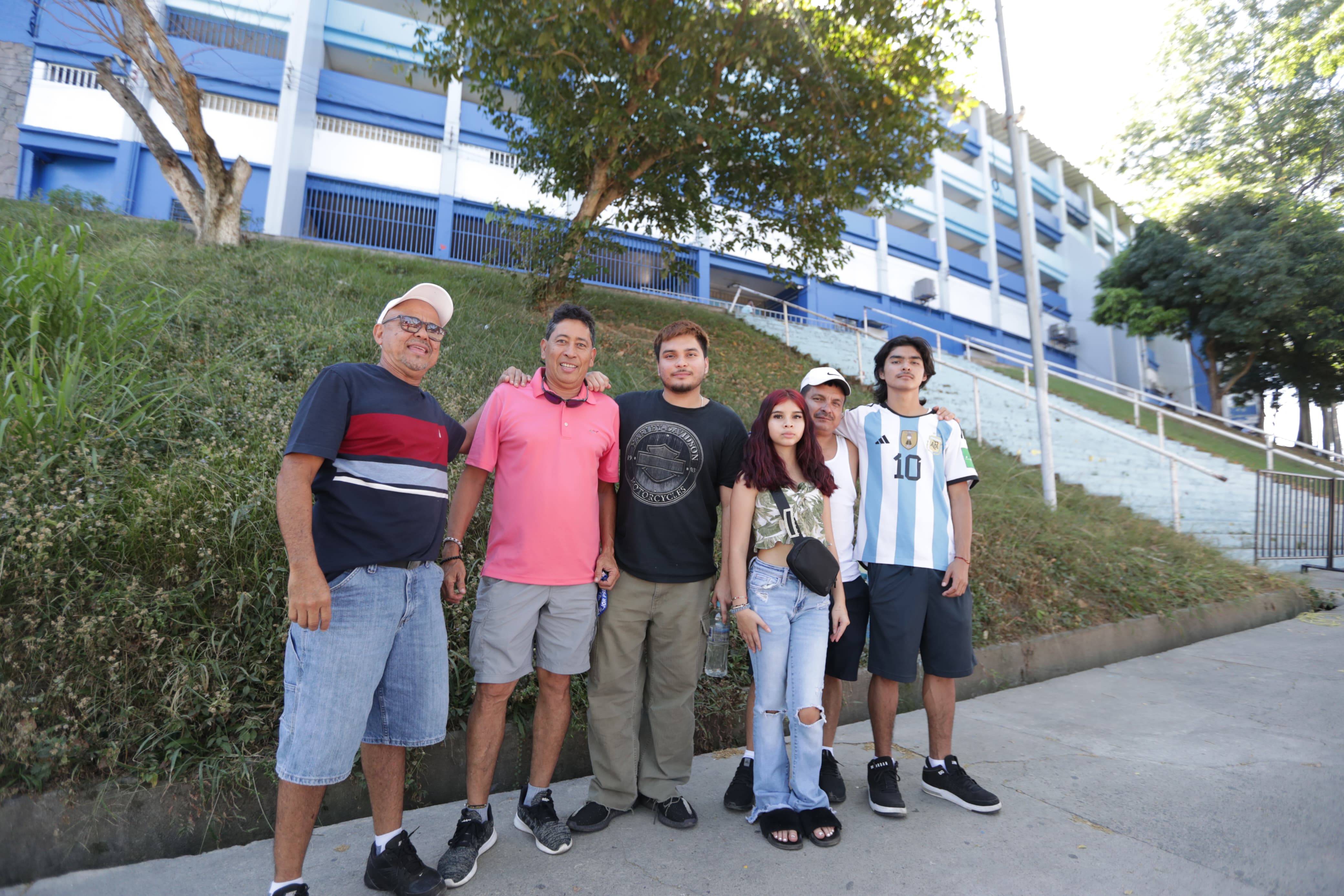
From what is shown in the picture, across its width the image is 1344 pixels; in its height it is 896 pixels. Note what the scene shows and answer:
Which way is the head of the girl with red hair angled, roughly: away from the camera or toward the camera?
toward the camera

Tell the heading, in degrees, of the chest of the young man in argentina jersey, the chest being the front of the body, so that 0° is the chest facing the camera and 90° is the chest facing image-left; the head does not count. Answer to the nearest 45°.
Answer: approximately 0°

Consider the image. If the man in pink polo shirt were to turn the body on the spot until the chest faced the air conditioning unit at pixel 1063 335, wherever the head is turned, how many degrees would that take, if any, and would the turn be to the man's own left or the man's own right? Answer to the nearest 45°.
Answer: approximately 135° to the man's own left

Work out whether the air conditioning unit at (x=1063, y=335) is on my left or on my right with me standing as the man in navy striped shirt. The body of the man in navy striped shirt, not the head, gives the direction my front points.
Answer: on my left

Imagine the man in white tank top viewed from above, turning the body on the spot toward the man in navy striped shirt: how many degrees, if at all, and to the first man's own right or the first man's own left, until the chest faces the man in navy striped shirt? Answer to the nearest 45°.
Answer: approximately 45° to the first man's own right

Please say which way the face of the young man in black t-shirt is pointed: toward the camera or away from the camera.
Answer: toward the camera

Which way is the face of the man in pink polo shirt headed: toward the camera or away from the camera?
toward the camera

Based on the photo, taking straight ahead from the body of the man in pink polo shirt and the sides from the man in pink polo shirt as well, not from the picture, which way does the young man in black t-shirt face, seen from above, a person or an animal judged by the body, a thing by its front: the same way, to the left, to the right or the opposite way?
the same way

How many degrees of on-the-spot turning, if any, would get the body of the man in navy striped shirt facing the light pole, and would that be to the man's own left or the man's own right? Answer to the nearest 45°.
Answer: approximately 90° to the man's own left

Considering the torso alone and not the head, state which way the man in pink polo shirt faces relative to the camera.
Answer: toward the camera

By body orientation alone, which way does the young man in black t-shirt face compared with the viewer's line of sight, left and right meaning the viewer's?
facing the viewer

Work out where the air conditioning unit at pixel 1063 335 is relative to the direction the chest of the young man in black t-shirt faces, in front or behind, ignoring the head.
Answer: behind

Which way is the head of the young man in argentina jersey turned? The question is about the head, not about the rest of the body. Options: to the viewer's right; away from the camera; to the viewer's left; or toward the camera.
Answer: toward the camera
